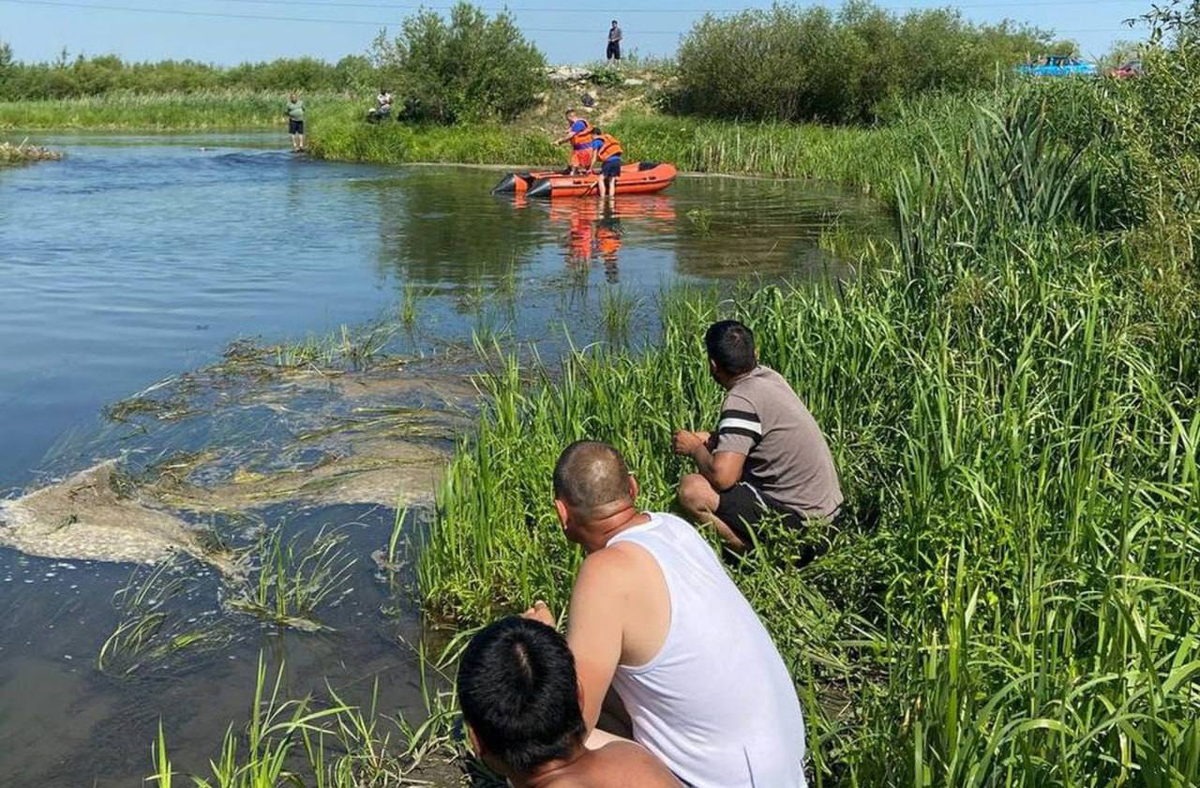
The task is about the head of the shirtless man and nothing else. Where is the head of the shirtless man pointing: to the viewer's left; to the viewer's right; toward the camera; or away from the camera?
away from the camera

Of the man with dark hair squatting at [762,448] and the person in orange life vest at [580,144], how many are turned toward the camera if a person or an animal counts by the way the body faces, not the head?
0

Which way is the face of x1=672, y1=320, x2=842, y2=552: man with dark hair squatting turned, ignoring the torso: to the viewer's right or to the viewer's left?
to the viewer's left

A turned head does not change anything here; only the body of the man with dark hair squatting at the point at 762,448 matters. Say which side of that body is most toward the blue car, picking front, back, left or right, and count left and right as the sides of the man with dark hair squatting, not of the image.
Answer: right

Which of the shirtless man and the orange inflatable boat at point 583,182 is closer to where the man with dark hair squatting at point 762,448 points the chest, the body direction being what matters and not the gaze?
the orange inflatable boat

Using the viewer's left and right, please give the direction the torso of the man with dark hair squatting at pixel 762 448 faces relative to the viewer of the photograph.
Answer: facing away from the viewer and to the left of the viewer

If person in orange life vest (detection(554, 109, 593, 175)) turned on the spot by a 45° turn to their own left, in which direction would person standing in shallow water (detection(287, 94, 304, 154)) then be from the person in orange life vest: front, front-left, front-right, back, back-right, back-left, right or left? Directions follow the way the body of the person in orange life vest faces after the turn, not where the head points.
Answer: right

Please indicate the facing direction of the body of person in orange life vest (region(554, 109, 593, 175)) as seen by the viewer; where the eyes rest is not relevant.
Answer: to the viewer's left

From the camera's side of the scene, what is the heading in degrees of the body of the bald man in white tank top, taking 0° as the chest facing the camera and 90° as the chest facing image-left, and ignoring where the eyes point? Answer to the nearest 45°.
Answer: approximately 135°

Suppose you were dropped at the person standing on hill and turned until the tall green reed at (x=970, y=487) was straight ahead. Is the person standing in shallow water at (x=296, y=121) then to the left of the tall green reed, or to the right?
right

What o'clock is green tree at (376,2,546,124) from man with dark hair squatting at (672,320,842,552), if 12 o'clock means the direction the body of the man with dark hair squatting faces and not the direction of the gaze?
The green tree is roughly at 1 o'clock from the man with dark hair squatting.

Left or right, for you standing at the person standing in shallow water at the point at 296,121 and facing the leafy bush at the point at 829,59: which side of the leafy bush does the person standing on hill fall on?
left

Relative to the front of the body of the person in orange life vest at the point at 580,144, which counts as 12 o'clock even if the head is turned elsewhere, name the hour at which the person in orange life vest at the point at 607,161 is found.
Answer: the person in orange life vest at the point at 607,161 is roughly at 8 o'clock from the person in orange life vest at the point at 580,144.

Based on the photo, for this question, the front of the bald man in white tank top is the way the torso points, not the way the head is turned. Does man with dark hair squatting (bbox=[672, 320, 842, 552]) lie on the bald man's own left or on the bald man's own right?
on the bald man's own right
